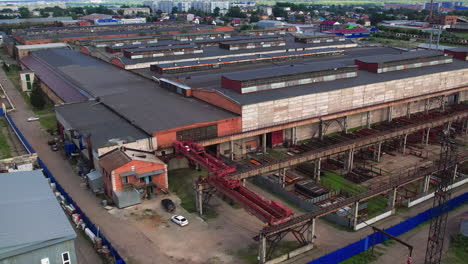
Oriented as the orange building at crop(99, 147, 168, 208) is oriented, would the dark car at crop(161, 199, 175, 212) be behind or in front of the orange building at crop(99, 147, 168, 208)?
in front

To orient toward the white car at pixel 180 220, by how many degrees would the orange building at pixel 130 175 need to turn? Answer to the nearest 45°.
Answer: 0° — it already faces it

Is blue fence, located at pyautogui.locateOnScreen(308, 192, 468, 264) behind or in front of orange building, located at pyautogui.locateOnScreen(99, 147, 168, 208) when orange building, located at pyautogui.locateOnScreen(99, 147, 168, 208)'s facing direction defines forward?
in front

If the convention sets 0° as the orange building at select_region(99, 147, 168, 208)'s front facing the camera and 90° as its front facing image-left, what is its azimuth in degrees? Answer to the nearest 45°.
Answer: approximately 315°
